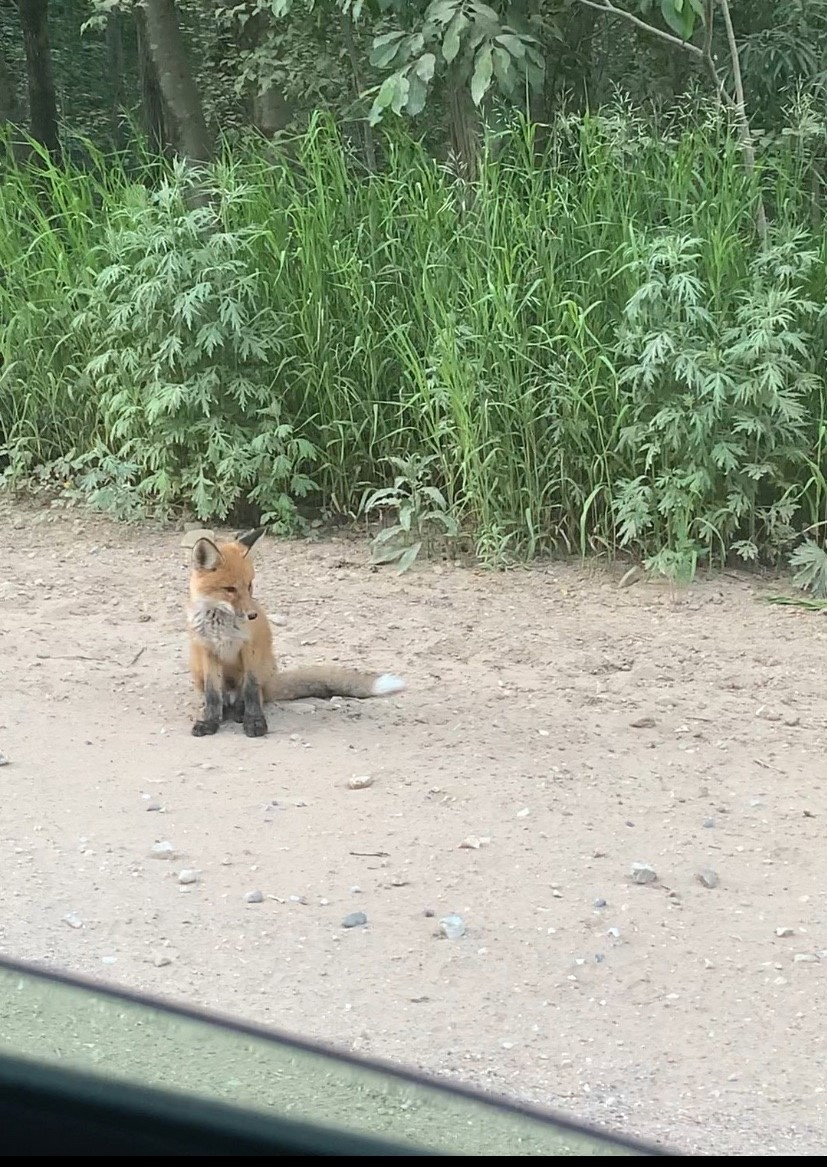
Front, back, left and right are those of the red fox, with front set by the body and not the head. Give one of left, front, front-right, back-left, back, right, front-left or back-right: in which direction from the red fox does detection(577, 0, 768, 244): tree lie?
back-left

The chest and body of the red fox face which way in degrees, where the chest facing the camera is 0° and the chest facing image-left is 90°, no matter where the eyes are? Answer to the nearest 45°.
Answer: approximately 0°

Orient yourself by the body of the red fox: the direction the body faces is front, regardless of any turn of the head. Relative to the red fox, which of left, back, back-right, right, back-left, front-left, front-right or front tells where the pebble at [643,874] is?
front-left

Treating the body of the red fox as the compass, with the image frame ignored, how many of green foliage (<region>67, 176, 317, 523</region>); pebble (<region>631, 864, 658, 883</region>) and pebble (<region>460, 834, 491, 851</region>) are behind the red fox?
1

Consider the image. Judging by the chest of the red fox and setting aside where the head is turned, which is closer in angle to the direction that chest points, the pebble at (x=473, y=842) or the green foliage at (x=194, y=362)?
the pebble

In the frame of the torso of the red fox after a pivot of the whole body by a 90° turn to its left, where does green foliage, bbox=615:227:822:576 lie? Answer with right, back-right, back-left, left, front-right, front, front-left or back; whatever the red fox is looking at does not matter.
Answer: front-left

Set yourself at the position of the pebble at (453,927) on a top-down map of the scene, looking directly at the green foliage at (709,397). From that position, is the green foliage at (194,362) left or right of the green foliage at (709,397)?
left

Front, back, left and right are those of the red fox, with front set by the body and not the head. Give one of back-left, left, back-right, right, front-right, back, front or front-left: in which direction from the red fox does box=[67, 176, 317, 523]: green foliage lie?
back

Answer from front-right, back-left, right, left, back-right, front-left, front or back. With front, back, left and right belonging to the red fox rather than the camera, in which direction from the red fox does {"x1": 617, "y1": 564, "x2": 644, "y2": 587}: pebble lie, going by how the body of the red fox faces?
back-left

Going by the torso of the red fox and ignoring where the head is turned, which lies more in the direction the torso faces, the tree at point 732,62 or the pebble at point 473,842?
the pebble
